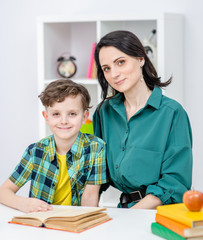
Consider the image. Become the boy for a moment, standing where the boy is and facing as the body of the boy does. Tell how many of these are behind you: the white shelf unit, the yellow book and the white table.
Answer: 1

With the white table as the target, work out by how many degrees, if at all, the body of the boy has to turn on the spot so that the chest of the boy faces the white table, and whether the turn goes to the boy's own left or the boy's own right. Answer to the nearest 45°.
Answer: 0° — they already face it

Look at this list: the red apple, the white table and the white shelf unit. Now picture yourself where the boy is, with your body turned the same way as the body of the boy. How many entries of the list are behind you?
1

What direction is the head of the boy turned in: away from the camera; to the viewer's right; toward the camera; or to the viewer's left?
toward the camera

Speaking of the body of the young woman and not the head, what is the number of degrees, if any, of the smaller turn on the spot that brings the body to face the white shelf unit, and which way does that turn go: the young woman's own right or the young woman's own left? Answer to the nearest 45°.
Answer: approximately 135° to the young woman's own right

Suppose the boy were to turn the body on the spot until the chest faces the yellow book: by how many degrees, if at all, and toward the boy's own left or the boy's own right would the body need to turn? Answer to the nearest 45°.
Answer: approximately 45° to the boy's own left

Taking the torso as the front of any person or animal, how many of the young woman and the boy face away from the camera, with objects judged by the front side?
0

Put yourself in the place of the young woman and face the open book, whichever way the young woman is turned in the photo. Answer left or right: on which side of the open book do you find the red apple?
left

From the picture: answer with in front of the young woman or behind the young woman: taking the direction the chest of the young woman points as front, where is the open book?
in front

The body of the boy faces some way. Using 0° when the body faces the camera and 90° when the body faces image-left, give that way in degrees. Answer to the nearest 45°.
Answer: approximately 0°

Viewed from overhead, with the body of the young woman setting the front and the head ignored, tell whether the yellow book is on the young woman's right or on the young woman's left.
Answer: on the young woman's left

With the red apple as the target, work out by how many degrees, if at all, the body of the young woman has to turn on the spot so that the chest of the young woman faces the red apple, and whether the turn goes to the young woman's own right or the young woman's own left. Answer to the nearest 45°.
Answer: approximately 45° to the young woman's own left

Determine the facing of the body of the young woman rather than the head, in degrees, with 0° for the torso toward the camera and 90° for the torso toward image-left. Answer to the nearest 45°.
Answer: approximately 45°
